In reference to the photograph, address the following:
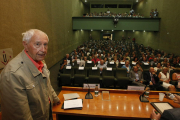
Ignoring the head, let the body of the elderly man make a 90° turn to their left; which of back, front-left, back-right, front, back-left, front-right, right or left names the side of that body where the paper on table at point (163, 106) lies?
front-right

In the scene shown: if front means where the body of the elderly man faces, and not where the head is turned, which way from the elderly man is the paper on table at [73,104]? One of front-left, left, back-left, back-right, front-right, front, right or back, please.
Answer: left

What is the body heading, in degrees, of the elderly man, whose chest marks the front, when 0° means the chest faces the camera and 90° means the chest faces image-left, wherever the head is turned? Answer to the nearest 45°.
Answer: approximately 315°
